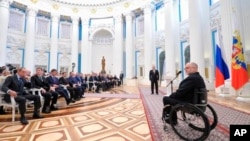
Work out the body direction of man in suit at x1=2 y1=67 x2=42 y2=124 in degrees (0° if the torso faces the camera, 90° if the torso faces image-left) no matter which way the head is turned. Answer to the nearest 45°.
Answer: approximately 315°

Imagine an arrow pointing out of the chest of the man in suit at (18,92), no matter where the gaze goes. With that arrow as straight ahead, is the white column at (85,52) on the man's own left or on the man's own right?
on the man's own left

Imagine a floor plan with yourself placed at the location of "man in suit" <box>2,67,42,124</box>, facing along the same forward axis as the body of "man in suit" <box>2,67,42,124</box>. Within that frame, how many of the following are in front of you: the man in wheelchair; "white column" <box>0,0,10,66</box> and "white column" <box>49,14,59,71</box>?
1

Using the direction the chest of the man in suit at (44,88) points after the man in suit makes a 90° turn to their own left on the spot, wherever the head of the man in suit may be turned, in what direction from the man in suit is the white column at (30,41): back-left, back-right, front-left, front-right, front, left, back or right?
front-left

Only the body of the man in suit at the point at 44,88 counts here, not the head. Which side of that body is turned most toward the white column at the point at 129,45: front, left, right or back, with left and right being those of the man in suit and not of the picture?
left

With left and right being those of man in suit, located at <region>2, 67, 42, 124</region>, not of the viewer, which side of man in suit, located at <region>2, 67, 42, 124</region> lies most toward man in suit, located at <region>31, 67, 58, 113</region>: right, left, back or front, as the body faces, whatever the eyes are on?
left

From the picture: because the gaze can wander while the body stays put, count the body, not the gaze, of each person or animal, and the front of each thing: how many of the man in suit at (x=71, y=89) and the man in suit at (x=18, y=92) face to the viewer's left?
0

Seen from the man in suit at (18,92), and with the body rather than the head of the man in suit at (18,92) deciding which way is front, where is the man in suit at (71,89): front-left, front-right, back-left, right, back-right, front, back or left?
left

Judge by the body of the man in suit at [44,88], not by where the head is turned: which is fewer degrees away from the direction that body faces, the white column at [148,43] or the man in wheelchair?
the man in wheelchair

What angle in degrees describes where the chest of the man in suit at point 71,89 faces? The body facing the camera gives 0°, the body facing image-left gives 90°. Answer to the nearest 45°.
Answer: approximately 315°

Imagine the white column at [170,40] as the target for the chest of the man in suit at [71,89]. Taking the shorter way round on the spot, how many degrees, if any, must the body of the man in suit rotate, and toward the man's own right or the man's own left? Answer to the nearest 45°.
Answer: approximately 90° to the man's own left
